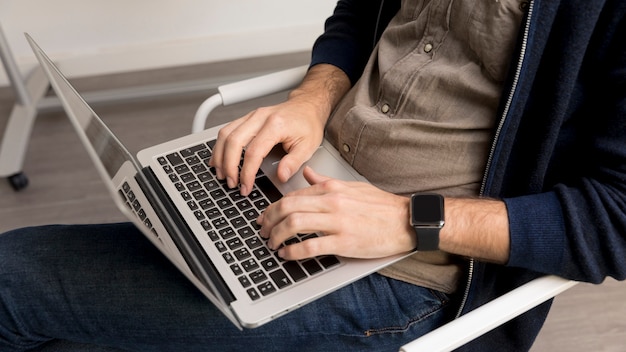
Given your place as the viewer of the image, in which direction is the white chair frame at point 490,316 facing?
facing the viewer and to the left of the viewer
